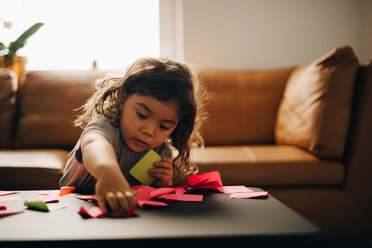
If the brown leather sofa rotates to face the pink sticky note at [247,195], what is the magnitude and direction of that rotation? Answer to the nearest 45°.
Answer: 0° — it already faces it

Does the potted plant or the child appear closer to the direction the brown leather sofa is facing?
the child

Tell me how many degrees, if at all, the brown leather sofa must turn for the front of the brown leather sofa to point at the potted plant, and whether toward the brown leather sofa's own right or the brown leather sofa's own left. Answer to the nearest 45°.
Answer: approximately 135° to the brown leather sofa's own right

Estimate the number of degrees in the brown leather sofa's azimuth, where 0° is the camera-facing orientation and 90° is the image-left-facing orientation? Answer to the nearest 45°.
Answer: approximately 0°

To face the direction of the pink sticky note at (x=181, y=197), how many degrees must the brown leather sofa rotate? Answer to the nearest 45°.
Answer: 0° — it already faces it
